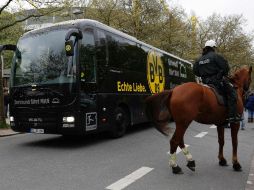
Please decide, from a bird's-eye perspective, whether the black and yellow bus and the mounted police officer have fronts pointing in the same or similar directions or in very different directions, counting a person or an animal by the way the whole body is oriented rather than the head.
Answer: very different directions

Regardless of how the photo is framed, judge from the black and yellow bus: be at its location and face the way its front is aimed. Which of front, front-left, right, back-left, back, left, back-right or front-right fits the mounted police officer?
left

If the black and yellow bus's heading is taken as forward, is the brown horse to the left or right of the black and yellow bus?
on its left

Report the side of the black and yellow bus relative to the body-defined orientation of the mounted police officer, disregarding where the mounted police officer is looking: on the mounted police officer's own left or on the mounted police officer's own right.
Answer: on the mounted police officer's own left

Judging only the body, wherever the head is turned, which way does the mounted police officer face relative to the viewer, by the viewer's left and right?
facing away from the viewer and to the right of the viewer

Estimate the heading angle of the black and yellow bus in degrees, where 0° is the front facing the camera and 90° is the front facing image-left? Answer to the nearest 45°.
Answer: approximately 45°
